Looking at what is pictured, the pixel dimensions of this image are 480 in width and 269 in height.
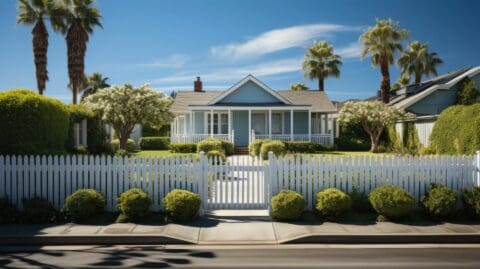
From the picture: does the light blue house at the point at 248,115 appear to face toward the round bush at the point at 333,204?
yes

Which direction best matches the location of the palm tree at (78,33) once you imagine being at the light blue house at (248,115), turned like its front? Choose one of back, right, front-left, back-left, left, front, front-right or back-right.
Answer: right

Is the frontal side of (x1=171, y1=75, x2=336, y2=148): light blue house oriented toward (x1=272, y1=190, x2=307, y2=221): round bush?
yes

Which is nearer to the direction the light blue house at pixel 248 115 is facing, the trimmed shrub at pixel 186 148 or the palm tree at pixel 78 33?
the trimmed shrub

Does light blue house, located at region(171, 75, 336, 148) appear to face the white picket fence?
yes

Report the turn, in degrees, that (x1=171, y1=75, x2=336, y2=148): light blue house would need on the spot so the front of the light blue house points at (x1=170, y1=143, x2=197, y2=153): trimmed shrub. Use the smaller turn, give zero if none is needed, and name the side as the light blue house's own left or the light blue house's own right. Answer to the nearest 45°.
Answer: approximately 45° to the light blue house's own right

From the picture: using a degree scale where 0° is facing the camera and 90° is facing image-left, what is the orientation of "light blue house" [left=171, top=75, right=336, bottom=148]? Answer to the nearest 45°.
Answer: approximately 0°

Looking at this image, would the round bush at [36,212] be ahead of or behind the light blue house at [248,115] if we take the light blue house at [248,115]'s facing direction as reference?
ahead

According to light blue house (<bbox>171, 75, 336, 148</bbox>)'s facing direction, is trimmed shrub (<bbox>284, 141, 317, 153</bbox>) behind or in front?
in front

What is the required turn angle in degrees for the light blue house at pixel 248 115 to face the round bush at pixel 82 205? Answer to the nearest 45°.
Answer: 0° — it already faces it

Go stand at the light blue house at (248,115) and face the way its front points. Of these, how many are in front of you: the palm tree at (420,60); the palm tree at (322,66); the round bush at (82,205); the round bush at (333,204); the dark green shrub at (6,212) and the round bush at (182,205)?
4

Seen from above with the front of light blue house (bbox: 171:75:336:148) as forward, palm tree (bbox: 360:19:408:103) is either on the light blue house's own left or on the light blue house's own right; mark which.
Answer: on the light blue house's own left

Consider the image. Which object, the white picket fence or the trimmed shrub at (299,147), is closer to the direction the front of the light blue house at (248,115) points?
the white picket fence

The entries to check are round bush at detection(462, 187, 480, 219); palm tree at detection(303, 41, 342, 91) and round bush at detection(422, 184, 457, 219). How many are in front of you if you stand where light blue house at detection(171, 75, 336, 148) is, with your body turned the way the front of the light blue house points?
2

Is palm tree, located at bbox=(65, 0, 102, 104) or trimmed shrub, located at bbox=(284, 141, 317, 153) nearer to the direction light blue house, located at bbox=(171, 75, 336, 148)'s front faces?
the trimmed shrub

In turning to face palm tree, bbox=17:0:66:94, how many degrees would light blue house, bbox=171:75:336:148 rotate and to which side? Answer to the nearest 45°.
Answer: approximately 90° to its right

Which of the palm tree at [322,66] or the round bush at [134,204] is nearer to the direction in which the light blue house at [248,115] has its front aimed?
the round bush
